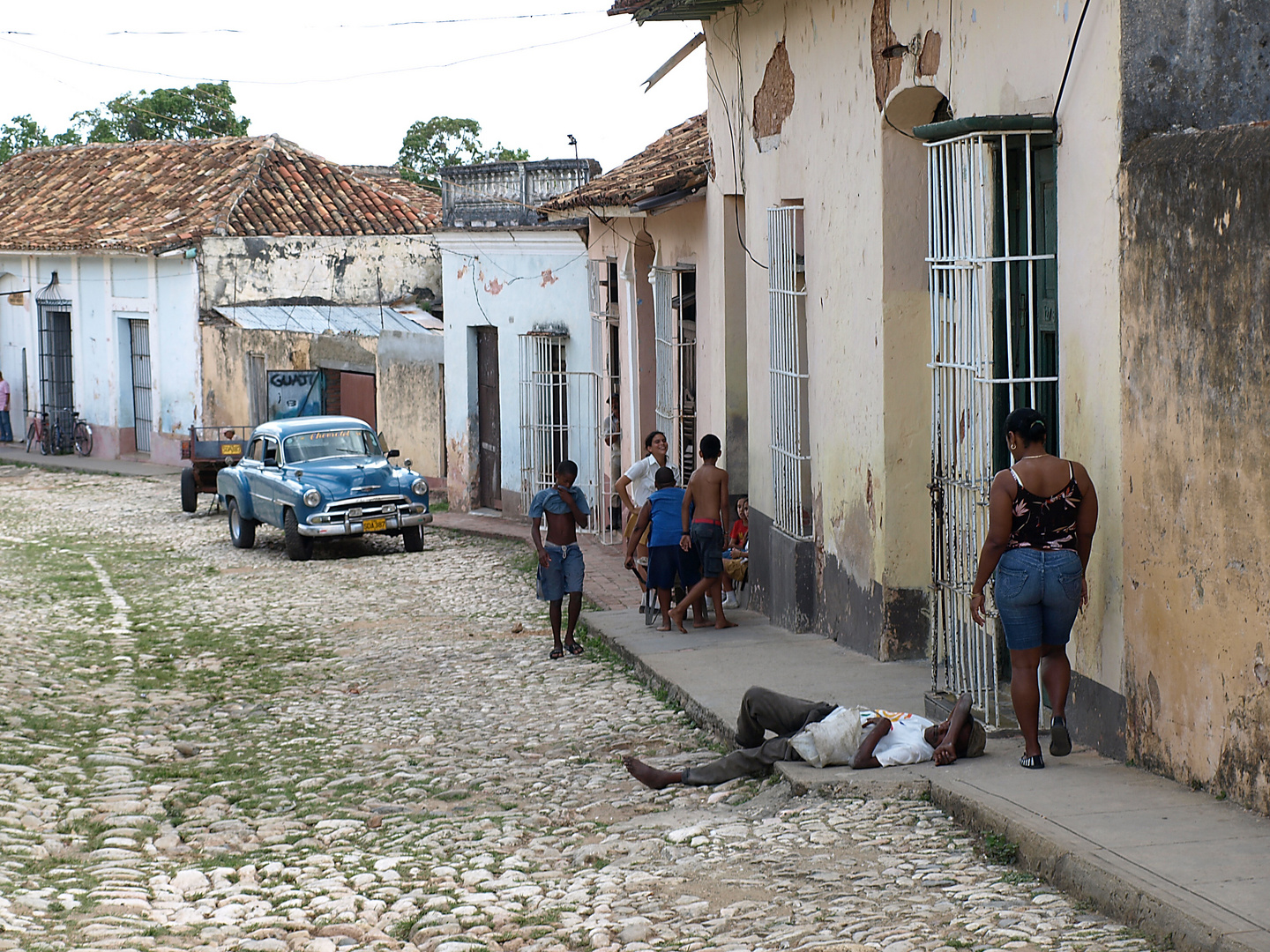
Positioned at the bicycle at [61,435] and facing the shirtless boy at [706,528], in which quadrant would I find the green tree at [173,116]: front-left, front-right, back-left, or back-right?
back-left

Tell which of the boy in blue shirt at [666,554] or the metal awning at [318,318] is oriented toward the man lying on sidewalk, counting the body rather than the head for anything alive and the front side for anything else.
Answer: the metal awning

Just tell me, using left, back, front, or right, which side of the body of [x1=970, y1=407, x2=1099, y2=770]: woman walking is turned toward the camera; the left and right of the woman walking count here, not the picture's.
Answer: back

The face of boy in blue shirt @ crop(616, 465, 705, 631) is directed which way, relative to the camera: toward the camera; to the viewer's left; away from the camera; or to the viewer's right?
away from the camera

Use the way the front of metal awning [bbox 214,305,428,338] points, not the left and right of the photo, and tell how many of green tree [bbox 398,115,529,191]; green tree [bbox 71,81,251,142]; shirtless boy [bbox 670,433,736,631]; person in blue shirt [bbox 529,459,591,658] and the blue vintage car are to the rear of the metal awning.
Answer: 2

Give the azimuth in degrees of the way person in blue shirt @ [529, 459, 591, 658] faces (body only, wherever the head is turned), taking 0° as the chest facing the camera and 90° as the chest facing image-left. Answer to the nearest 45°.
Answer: approximately 0°

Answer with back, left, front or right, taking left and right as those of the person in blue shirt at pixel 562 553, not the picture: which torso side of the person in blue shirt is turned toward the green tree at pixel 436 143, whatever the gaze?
back

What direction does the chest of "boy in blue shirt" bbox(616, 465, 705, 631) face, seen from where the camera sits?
away from the camera

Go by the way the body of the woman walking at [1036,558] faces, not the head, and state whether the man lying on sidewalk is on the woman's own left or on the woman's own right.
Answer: on the woman's own left

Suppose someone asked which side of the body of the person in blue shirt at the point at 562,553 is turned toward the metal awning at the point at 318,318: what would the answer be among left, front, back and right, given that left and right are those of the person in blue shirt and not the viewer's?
back

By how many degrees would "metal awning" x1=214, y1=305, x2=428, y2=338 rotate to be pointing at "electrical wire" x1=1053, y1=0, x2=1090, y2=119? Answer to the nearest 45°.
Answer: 0° — it already faces it
